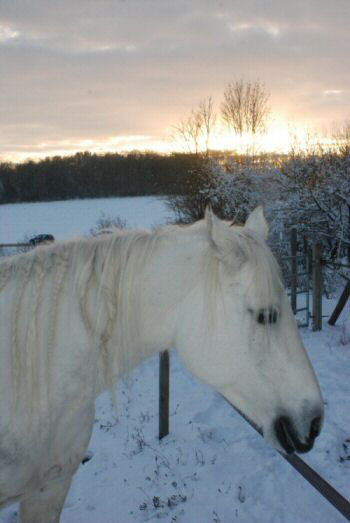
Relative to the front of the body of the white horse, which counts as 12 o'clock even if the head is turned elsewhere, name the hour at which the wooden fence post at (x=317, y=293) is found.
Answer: The wooden fence post is roughly at 10 o'clock from the white horse.

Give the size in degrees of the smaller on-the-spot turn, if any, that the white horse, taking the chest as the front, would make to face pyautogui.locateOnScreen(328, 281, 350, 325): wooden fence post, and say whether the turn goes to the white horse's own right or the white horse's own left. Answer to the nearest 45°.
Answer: approximately 45° to the white horse's own left

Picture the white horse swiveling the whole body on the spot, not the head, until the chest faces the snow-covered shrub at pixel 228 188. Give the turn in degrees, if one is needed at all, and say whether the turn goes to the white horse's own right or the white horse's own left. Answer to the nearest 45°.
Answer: approximately 90° to the white horse's own left

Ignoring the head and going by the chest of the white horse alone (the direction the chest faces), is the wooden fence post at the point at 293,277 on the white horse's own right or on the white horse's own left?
on the white horse's own left

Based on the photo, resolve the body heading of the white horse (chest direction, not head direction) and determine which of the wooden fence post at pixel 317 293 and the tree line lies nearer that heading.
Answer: the wooden fence post

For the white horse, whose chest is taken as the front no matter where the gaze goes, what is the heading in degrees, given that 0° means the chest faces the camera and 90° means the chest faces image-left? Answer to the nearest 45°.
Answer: approximately 270°

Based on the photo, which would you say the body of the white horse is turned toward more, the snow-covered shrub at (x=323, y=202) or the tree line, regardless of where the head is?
the snow-covered shrub

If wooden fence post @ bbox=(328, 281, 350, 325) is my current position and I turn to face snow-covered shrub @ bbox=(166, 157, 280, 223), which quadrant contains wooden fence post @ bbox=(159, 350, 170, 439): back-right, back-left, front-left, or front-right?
back-left
